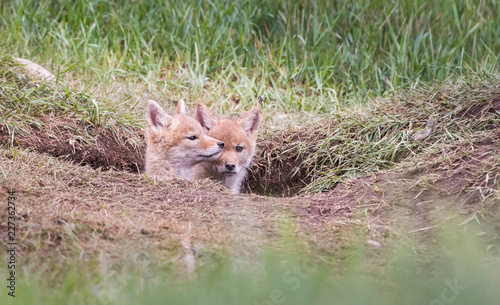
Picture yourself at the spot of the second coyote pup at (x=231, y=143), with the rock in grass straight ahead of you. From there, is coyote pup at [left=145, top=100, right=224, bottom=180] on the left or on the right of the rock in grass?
left

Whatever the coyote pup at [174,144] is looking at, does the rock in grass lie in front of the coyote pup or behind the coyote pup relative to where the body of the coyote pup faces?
behind

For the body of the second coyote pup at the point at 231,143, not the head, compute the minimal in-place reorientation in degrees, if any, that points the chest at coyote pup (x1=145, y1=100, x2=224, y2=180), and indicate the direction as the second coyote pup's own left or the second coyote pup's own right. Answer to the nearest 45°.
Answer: approximately 45° to the second coyote pup's own right

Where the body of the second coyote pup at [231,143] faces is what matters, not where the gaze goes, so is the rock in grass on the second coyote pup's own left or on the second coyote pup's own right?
on the second coyote pup's own right

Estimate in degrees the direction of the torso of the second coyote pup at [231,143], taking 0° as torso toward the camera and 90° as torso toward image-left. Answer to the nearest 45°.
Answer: approximately 0°

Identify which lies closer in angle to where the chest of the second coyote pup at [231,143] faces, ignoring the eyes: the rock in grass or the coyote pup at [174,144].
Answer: the coyote pup
